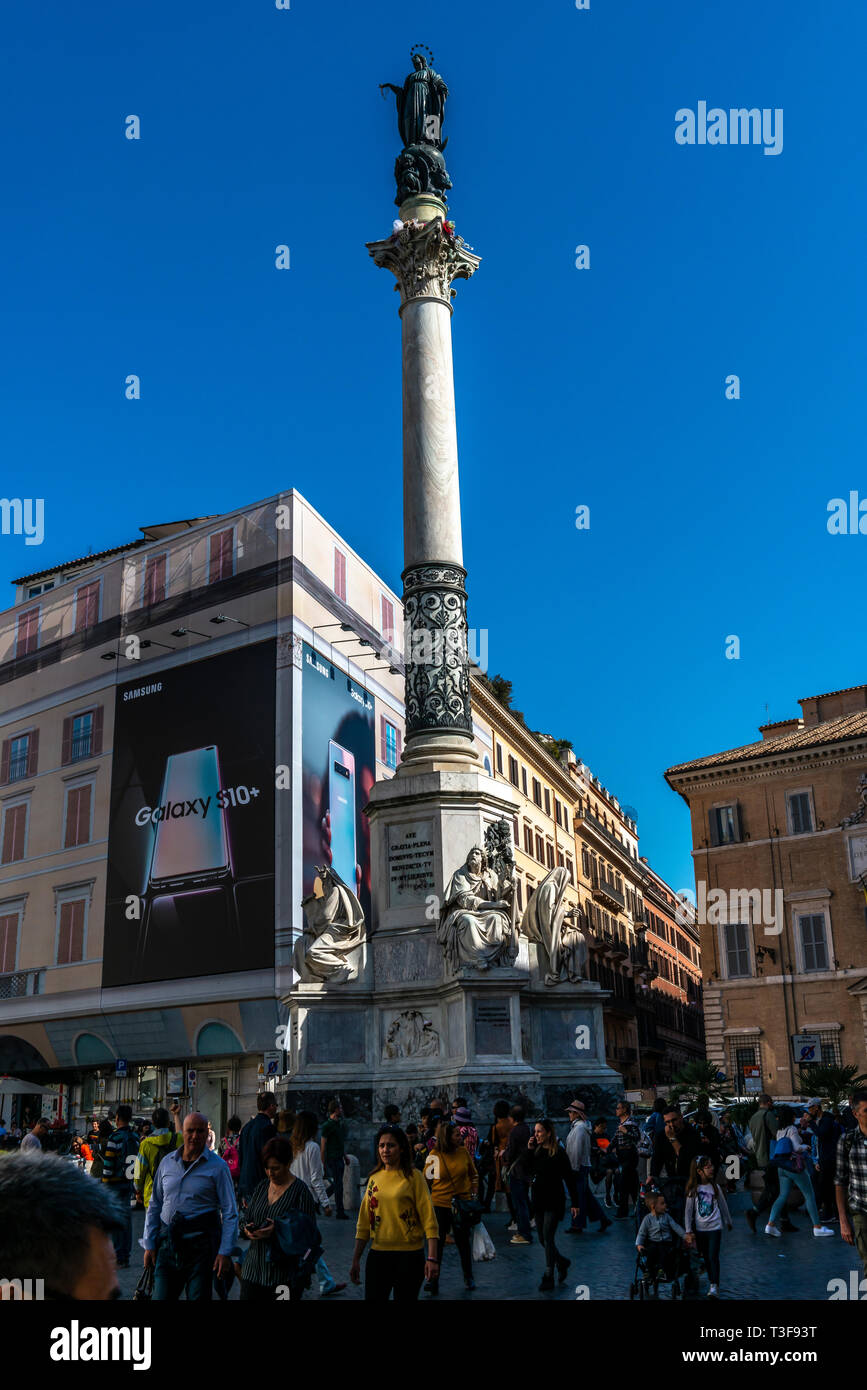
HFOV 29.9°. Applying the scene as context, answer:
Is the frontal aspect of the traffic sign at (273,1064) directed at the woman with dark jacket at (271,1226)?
yes

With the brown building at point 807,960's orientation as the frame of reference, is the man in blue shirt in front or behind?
in front

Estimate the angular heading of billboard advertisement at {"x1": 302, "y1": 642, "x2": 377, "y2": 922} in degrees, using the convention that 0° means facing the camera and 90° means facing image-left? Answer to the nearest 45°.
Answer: approximately 315°

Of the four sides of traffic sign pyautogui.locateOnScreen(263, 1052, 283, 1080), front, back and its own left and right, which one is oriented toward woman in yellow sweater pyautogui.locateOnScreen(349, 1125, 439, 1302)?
front

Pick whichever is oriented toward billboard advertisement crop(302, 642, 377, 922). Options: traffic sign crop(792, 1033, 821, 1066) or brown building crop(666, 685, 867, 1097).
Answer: the brown building

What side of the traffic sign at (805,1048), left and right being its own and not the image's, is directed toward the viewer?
front

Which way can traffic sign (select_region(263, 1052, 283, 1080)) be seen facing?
toward the camera

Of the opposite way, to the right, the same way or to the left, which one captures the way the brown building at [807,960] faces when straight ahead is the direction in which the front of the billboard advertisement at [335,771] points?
to the right

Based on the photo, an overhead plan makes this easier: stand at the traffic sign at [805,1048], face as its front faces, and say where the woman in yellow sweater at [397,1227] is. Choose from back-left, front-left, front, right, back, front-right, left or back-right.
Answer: front

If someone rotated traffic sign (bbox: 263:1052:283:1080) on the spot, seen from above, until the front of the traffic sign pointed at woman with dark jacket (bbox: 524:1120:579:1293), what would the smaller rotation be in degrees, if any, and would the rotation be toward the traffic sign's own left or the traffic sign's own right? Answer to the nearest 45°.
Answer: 0° — it already faces them

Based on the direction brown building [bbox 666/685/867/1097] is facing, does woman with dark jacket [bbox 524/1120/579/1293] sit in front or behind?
in front

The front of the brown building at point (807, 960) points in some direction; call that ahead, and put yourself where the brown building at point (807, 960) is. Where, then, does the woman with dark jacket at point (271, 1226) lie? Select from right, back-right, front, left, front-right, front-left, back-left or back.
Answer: front-left

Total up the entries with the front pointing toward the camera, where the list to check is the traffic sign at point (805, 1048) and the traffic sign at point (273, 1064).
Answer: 2

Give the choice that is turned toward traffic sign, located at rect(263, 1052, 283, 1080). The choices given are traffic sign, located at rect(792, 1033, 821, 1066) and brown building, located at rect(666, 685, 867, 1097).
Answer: the brown building

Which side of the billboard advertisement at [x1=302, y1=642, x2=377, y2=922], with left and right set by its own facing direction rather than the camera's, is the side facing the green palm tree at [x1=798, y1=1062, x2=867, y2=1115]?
front

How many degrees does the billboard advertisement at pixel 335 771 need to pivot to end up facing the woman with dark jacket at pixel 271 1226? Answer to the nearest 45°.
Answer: approximately 45° to its right
